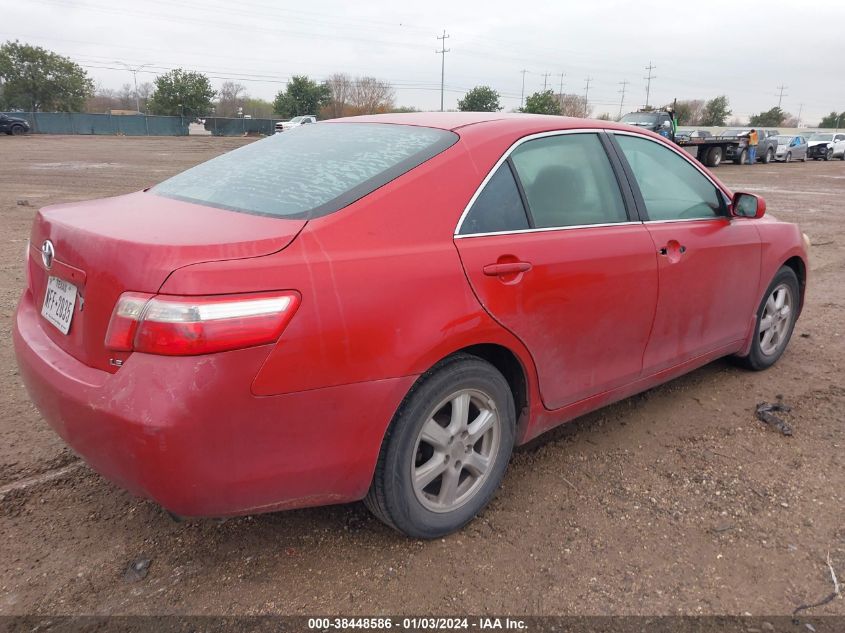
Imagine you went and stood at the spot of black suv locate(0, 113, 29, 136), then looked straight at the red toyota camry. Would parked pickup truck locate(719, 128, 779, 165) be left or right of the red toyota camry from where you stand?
left

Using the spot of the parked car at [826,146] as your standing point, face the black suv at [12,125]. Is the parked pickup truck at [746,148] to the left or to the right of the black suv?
left

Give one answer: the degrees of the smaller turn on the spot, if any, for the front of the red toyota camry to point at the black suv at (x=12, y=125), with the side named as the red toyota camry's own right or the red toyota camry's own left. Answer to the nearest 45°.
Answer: approximately 90° to the red toyota camry's own left

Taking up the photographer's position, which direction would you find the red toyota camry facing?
facing away from the viewer and to the right of the viewer

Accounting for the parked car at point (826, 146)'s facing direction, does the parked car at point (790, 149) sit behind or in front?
in front

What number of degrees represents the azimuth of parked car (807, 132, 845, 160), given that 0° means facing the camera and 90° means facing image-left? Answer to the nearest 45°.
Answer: approximately 45°

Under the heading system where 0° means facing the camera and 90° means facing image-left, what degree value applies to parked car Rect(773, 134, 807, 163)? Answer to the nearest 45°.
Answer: approximately 45°

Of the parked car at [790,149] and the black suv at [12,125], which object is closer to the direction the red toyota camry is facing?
the parked car

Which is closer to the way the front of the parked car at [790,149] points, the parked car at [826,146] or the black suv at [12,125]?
the black suv
